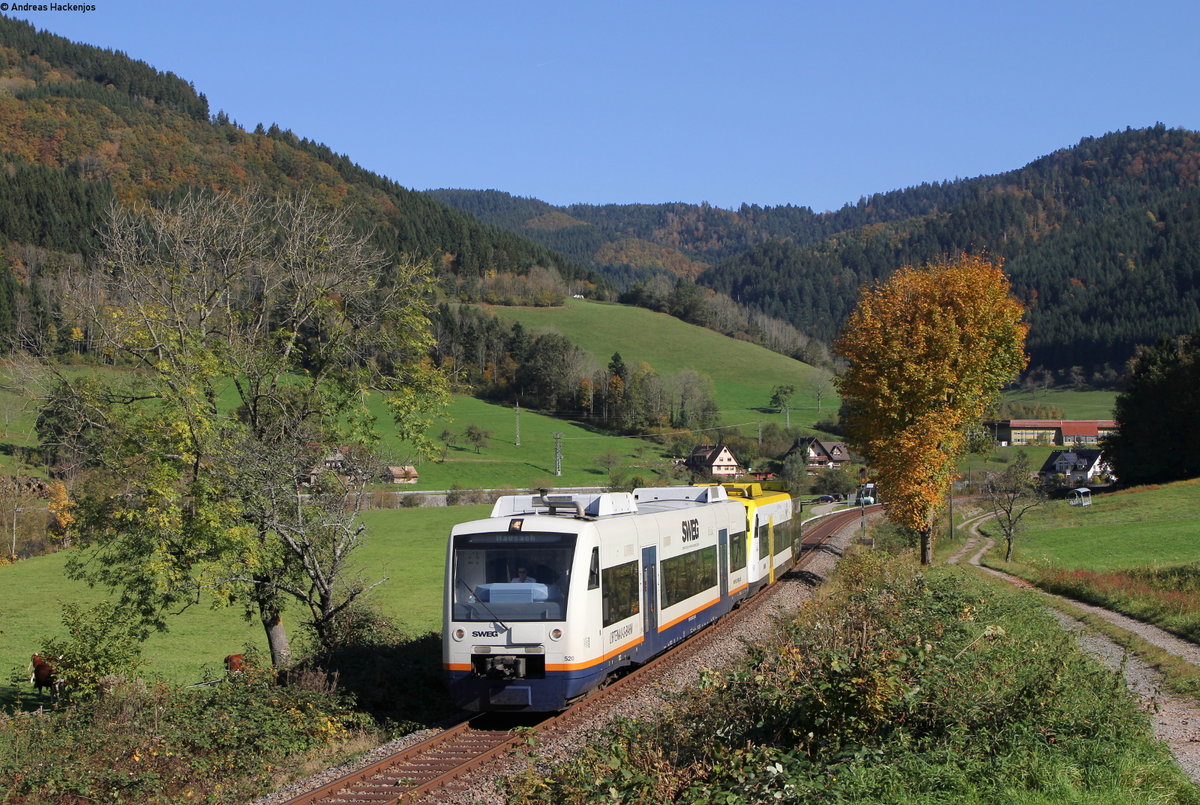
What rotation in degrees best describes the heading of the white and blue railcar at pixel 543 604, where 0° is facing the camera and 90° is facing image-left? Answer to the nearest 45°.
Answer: approximately 45°

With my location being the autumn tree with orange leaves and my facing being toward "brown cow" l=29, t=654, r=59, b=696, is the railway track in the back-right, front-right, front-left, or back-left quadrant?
front-left

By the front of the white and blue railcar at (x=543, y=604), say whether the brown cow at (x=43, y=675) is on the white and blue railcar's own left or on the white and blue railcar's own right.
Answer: on the white and blue railcar's own right

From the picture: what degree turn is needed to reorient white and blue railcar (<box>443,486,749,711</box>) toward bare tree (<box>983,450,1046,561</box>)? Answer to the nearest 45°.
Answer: approximately 180°

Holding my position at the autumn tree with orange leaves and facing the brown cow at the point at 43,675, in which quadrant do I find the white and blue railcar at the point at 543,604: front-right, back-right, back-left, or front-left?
front-left

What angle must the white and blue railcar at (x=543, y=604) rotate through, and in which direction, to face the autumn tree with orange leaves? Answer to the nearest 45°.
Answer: approximately 180°

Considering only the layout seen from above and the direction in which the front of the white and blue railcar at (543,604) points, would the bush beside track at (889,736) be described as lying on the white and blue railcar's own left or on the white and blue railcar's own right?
on the white and blue railcar's own left
